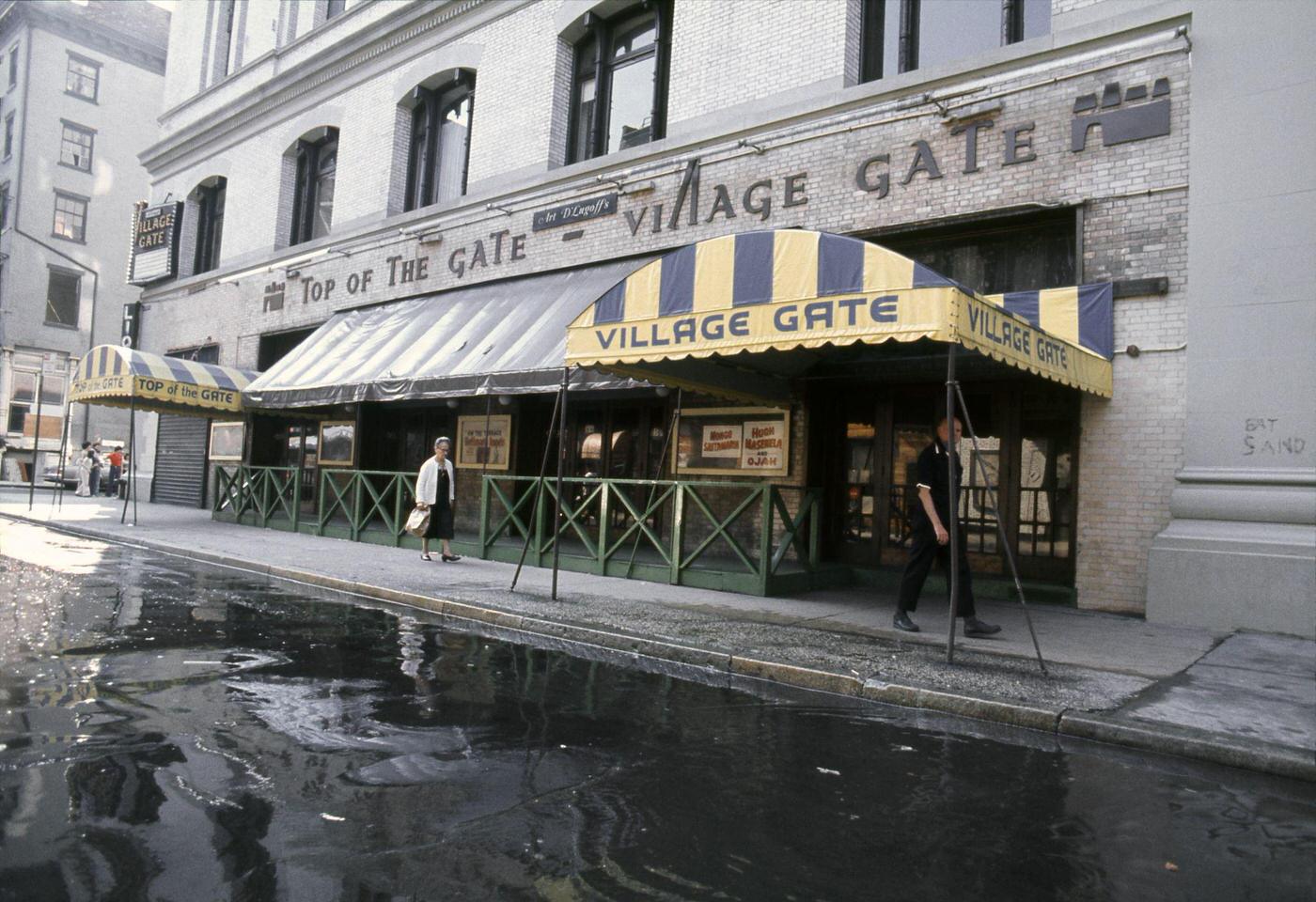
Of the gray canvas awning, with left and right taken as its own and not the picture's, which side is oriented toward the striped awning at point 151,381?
right

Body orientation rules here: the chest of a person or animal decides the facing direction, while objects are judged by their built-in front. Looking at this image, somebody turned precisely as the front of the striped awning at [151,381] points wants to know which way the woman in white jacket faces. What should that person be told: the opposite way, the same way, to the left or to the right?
to the left

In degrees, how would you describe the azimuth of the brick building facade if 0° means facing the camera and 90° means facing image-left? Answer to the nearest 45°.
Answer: approximately 45°

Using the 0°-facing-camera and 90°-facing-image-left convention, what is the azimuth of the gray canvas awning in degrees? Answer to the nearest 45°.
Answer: approximately 45°

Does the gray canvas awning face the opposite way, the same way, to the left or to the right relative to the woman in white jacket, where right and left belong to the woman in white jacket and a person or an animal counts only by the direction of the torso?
to the right
